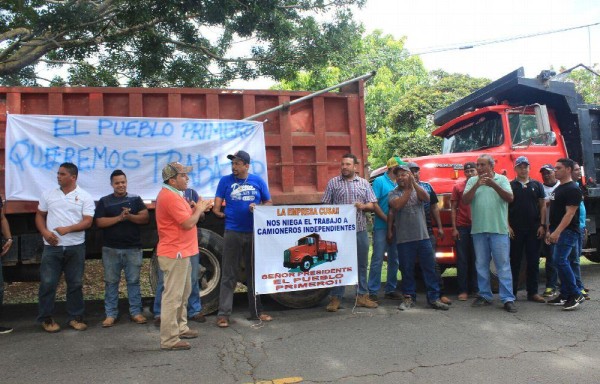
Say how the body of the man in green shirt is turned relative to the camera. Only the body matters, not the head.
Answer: toward the camera

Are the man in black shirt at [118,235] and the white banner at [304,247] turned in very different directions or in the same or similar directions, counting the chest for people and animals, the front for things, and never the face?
same or similar directions

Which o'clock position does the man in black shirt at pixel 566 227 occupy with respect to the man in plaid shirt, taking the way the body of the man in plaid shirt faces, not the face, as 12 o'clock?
The man in black shirt is roughly at 9 o'clock from the man in plaid shirt.

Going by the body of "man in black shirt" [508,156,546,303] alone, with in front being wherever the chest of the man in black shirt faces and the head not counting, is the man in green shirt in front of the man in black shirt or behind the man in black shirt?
in front

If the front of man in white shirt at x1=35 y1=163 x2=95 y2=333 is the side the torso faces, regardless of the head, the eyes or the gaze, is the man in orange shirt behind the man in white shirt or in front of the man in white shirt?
in front

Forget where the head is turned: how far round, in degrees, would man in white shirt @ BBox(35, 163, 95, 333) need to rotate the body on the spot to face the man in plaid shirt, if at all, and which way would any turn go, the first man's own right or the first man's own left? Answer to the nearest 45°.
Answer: approximately 90° to the first man's own left

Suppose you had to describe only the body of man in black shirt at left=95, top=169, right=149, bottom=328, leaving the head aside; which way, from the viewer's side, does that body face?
toward the camera

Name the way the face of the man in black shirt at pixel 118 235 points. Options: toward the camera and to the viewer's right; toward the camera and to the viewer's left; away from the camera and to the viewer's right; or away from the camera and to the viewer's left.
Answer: toward the camera and to the viewer's right

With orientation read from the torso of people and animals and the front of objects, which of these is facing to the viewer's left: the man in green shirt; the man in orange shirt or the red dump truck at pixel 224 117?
the red dump truck

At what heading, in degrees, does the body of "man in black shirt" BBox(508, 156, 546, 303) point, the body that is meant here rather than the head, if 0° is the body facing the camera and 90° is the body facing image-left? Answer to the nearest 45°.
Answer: approximately 0°

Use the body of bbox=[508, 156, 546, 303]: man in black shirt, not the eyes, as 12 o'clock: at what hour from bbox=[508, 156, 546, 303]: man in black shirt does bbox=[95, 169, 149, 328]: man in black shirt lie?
bbox=[95, 169, 149, 328]: man in black shirt is roughly at 2 o'clock from bbox=[508, 156, 546, 303]: man in black shirt.

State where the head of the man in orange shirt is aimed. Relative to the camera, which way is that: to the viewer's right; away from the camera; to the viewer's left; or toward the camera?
to the viewer's right

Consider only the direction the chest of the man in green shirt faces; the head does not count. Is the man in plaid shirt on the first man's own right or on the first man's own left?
on the first man's own right

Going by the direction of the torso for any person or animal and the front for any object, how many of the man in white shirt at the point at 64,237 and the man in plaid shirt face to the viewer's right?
0

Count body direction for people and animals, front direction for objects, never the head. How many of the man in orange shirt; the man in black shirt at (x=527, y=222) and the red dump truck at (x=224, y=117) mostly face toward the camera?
1
